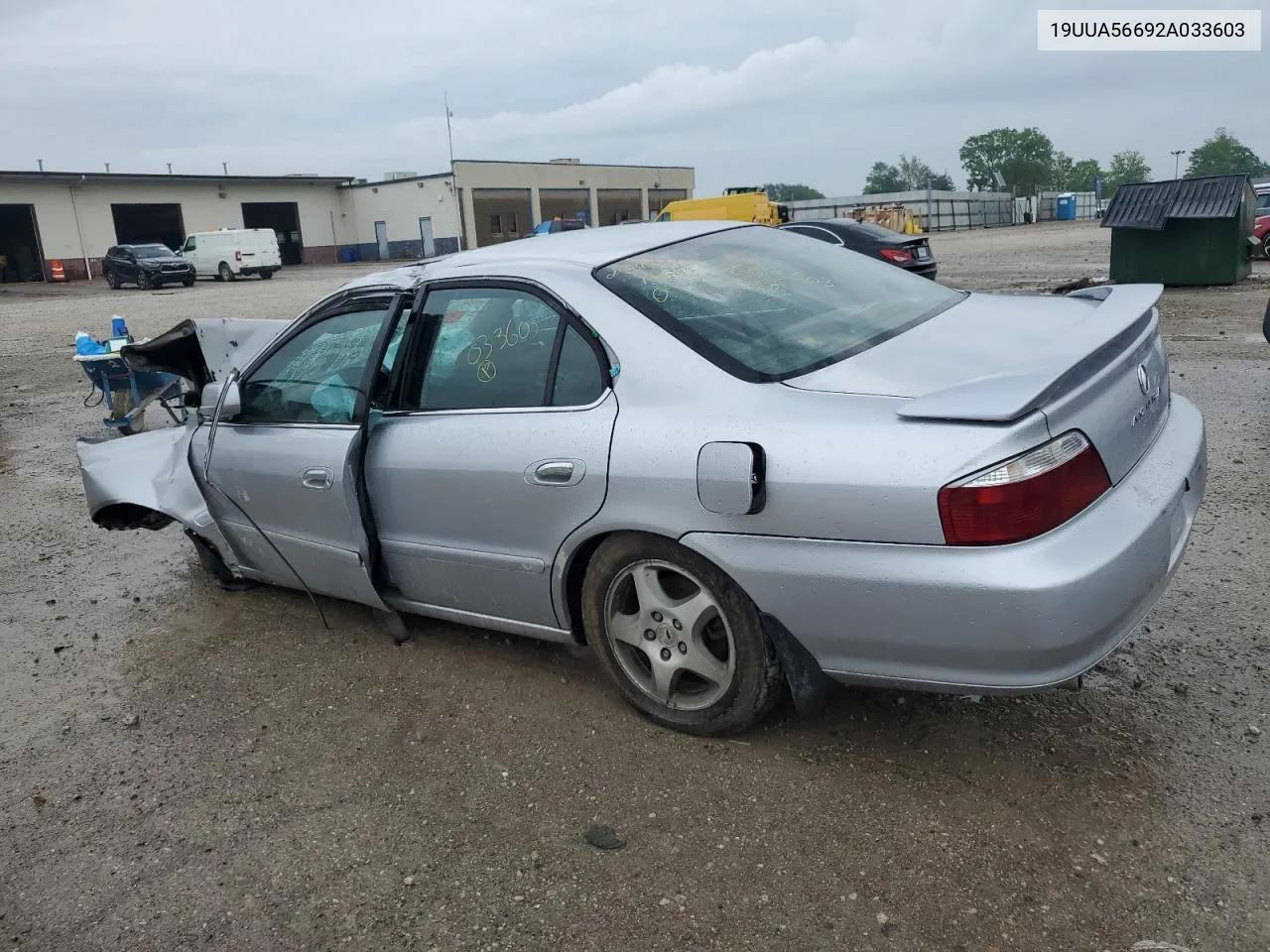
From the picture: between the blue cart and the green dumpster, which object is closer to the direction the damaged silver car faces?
the blue cart

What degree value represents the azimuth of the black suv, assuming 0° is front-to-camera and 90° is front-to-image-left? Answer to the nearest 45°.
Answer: approximately 315°

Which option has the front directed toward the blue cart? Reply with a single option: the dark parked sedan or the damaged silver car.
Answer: the damaged silver car

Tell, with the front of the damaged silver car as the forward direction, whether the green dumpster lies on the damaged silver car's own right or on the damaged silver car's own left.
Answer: on the damaged silver car's own right

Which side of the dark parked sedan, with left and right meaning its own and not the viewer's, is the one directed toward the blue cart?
left

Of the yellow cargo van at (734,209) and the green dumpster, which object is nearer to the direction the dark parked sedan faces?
the yellow cargo van

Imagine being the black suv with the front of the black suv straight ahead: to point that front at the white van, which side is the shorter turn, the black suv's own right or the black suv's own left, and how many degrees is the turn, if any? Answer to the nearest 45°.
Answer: approximately 45° to the black suv's own left

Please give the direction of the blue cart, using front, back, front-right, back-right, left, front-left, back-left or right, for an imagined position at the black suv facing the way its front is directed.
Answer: front-right

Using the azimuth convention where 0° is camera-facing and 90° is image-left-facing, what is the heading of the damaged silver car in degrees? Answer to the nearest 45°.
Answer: approximately 135°

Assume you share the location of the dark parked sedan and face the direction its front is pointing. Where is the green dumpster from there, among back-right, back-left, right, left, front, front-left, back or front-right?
back-right
